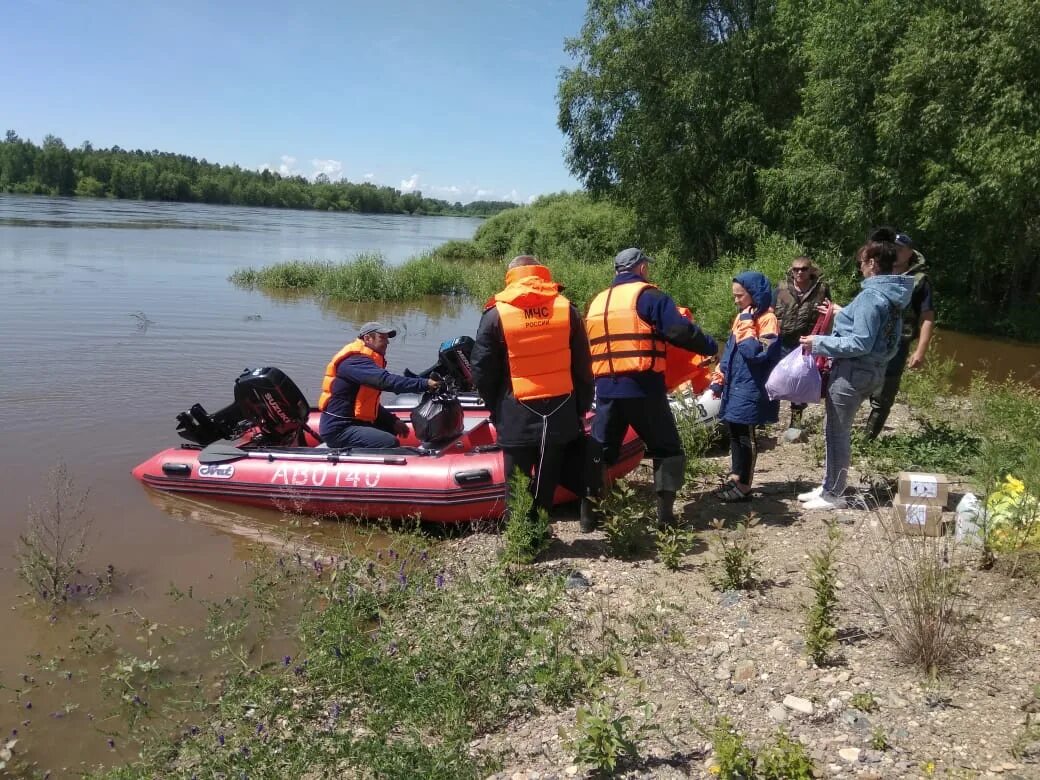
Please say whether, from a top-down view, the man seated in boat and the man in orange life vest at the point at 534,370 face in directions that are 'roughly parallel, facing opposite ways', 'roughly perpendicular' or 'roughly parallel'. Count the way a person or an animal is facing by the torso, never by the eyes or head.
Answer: roughly perpendicular

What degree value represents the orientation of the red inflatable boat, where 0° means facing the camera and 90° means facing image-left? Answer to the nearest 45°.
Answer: approximately 270°

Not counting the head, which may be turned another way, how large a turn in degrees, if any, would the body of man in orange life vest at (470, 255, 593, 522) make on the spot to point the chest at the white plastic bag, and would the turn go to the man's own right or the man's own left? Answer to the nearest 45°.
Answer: approximately 90° to the man's own right

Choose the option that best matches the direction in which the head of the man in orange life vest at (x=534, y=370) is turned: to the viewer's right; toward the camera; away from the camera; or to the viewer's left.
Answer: away from the camera

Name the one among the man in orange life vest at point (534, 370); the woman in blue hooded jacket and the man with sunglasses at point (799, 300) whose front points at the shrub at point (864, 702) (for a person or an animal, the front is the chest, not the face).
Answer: the man with sunglasses

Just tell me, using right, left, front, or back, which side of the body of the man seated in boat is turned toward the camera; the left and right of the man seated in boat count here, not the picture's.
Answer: right

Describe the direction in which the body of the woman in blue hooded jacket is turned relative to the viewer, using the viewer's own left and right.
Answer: facing to the left of the viewer

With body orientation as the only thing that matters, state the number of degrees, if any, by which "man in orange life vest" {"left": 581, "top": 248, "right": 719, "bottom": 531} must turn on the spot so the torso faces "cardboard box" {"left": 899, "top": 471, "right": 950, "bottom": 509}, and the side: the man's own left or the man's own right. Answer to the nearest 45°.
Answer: approximately 45° to the man's own right

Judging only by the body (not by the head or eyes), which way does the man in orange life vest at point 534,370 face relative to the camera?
away from the camera

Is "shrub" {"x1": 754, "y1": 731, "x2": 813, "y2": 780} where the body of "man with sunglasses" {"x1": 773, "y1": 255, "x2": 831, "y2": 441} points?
yes

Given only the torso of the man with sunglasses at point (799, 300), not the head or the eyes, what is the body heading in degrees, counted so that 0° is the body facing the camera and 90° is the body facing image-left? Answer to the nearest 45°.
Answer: approximately 0°
